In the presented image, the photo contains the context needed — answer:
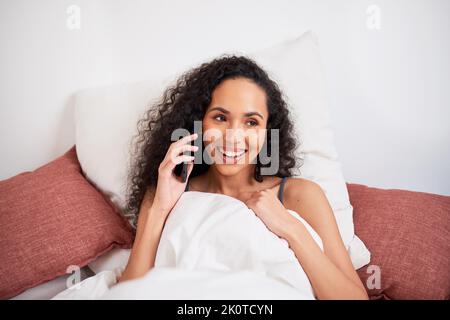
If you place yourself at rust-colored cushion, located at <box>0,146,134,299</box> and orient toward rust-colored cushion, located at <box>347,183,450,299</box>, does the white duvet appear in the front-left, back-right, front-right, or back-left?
front-right

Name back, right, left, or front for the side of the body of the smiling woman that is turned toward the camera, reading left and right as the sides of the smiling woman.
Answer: front
